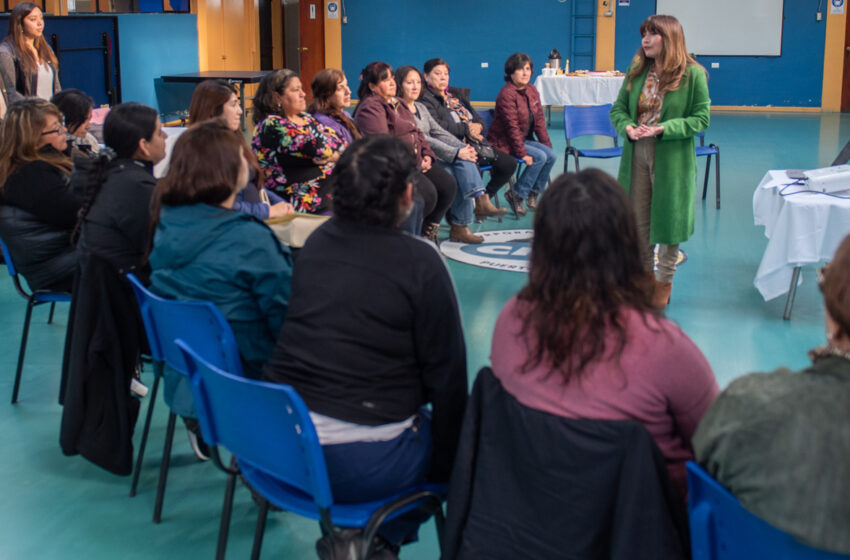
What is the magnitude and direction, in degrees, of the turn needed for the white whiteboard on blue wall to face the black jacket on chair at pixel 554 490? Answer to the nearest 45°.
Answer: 0° — it already faces it

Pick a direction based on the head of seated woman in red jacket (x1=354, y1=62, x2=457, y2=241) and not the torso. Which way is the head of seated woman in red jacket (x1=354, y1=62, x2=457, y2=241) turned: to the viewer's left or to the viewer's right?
to the viewer's right

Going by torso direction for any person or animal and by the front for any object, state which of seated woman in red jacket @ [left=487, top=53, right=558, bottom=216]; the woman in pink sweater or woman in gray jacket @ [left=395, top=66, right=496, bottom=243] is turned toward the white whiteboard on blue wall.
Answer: the woman in pink sweater

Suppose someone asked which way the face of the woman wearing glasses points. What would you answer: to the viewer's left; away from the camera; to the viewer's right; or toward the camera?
to the viewer's right

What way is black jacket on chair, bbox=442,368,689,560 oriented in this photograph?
away from the camera

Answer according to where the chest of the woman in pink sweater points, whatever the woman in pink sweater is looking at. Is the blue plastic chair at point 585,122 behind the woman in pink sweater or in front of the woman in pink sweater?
in front

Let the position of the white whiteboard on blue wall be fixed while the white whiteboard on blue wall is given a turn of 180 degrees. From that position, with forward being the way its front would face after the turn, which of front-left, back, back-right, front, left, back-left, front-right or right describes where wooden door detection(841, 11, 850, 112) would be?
right

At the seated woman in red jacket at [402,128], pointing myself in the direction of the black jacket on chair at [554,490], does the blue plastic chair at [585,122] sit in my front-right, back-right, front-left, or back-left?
back-left

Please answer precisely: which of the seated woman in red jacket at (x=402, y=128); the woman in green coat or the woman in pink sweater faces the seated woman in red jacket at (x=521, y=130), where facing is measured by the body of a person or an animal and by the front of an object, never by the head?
the woman in pink sweater

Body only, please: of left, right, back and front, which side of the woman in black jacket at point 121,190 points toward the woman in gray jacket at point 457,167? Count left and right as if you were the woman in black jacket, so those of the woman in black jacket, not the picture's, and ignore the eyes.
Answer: front

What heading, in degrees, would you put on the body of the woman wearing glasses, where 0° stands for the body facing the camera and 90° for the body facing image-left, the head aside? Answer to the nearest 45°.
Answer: approximately 270°

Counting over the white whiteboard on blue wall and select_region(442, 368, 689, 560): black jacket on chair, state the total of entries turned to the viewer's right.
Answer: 0

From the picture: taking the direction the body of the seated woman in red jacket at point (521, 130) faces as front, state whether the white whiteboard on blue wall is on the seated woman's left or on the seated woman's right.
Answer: on the seated woman's left
